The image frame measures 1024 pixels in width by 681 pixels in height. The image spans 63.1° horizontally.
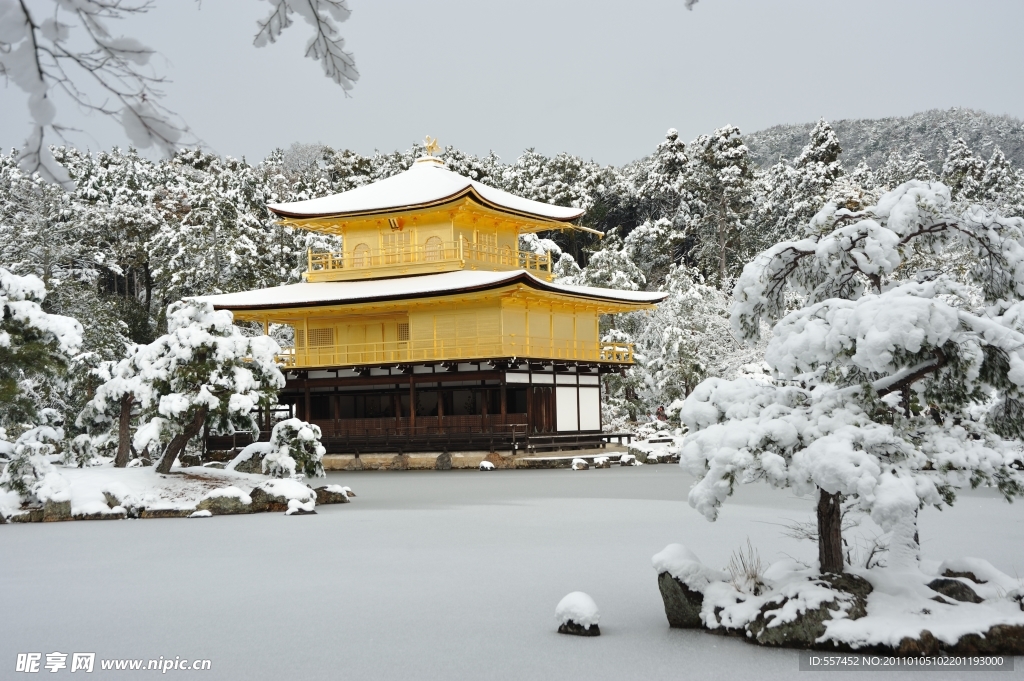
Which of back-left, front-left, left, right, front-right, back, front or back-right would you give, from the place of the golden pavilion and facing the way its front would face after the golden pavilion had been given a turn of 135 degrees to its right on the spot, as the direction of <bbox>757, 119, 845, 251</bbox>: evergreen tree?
front-right

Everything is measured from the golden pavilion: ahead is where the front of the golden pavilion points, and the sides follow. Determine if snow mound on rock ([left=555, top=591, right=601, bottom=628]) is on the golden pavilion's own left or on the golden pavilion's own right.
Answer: on the golden pavilion's own left

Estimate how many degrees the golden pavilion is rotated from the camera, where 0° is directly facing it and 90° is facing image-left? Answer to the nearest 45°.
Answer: approximately 45°
